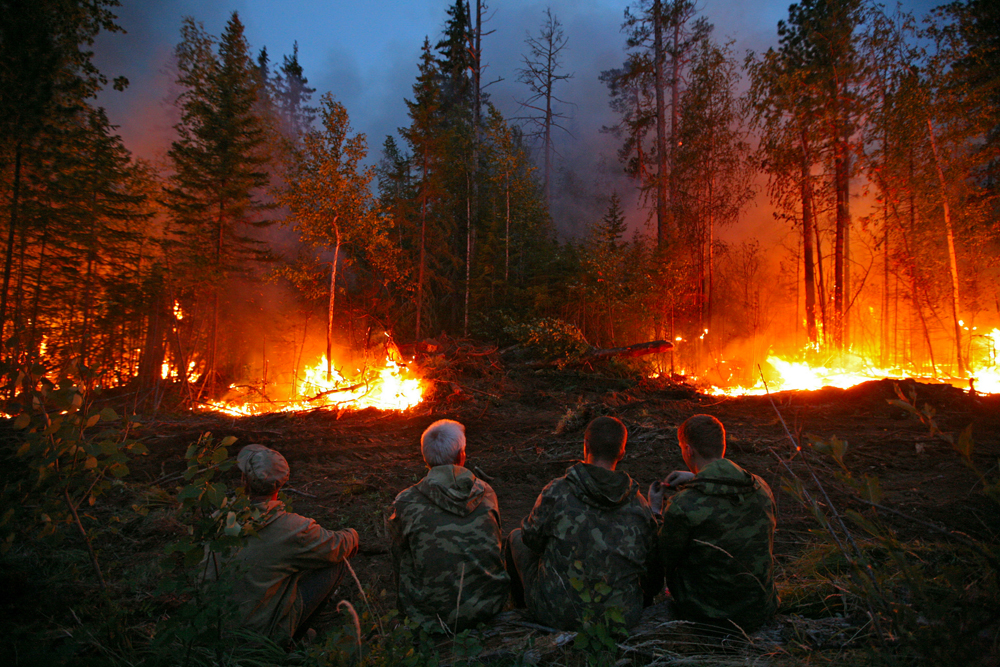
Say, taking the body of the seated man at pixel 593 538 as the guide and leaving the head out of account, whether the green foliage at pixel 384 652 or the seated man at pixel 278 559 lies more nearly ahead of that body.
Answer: the seated man

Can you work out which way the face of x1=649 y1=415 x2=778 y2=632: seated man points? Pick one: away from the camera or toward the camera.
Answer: away from the camera

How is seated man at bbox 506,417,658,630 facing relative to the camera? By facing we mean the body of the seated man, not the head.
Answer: away from the camera

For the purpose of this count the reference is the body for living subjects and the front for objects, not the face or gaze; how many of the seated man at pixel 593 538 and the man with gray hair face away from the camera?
2

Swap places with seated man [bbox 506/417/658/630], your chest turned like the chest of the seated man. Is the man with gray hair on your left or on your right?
on your left

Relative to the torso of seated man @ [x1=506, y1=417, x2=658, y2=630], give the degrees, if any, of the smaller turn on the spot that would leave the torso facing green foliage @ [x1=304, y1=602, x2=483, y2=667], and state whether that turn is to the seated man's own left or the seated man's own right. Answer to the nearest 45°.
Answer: approximately 135° to the seated man's own left

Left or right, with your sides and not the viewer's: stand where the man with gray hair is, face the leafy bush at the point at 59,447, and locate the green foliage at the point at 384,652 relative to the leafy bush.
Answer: left

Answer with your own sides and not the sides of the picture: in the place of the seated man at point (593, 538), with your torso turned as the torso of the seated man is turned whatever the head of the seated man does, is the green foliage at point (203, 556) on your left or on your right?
on your left

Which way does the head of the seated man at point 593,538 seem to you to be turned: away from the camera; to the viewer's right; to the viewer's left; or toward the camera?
away from the camera

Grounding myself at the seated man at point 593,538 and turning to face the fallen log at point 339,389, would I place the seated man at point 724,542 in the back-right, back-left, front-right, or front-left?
back-right

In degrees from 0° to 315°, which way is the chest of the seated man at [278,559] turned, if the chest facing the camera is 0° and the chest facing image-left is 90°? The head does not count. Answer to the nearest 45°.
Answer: approximately 225°

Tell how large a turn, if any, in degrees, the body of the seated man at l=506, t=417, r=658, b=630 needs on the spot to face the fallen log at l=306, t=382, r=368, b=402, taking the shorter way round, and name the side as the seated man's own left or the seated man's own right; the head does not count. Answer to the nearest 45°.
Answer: approximately 45° to the seated man's own left

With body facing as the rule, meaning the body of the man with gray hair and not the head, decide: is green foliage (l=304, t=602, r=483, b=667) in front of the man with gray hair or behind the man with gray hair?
behind

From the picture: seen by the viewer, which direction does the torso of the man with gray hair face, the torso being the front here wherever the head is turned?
away from the camera
